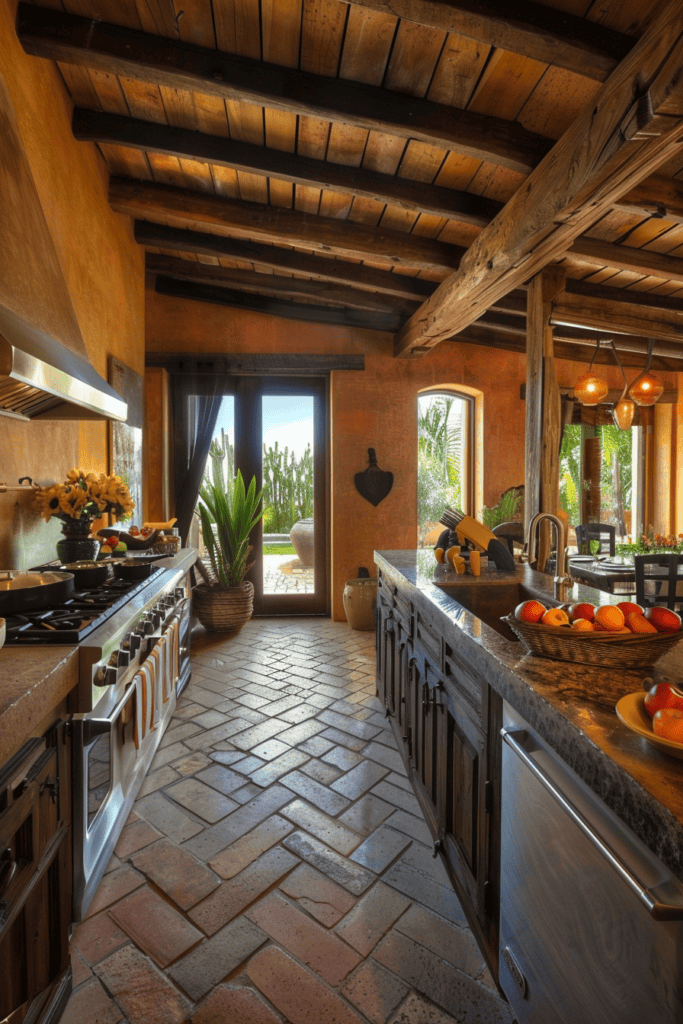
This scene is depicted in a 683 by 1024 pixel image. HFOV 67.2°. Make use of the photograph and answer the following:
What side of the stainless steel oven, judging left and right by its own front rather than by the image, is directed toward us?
right

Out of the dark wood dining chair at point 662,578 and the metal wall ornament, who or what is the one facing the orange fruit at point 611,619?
the metal wall ornament

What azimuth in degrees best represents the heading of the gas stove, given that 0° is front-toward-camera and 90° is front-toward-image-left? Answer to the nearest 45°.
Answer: approximately 270°

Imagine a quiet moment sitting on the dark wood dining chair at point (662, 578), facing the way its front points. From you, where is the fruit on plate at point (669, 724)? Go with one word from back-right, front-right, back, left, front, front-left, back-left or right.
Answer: back

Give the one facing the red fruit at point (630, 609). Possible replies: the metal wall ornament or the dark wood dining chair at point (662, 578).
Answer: the metal wall ornament

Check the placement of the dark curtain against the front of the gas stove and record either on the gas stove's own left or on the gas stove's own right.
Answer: on the gas stove's own left

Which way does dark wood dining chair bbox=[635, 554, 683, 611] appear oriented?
away from the camera

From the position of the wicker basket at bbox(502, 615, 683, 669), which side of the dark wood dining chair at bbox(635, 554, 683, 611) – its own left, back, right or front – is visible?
back

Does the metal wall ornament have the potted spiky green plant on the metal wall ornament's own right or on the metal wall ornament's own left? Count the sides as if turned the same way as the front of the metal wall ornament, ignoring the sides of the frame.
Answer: on the metal wall ornament's own right

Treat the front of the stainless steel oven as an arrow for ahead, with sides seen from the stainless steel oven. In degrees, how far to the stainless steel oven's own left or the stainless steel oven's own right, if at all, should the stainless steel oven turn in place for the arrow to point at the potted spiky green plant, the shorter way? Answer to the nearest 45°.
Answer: approximately 90° to the stainless steel oven's own left

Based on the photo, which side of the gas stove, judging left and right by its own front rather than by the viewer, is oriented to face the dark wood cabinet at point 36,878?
right

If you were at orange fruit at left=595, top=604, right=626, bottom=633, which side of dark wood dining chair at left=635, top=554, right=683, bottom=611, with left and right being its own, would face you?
back
